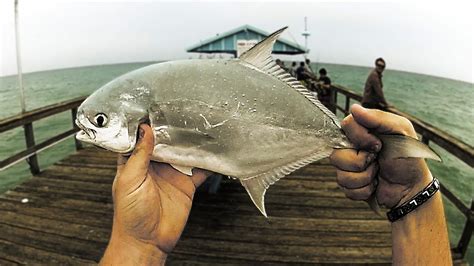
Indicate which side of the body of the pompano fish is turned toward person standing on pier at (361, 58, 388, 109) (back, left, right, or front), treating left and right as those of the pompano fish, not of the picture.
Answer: right

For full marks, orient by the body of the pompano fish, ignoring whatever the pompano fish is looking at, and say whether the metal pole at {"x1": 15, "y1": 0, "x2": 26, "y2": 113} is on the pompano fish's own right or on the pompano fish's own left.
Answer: on the pompano fish's own right

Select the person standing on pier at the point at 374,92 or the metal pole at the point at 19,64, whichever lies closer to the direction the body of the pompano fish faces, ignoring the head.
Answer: the metal pole

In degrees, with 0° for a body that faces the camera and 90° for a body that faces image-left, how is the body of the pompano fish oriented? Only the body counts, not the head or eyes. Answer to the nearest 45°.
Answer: approximately 90°

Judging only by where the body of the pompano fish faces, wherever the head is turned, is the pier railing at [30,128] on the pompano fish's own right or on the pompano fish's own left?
on the pompano fish's own right
